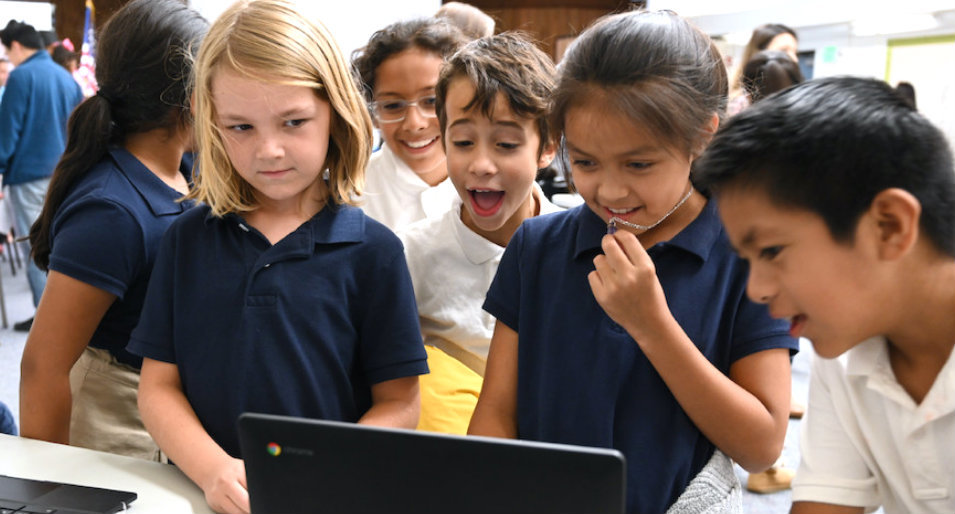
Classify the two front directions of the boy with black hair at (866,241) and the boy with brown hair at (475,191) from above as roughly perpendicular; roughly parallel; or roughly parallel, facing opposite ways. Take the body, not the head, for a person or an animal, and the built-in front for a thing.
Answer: roughly perpendicular

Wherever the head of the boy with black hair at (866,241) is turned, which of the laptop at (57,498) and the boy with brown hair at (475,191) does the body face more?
the laptop

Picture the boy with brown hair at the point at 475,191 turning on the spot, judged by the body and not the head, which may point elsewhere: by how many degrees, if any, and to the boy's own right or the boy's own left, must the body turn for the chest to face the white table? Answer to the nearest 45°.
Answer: approximately 45° to the boy's own right

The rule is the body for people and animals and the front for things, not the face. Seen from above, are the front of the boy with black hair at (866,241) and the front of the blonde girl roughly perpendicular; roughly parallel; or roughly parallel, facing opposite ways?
roughly perpendicular

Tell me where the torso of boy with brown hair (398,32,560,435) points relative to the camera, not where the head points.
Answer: toward the camera

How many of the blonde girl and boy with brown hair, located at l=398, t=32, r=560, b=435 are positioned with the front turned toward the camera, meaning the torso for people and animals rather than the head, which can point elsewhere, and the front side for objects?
2

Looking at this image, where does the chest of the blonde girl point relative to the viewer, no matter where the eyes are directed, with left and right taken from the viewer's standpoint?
facing the viewer

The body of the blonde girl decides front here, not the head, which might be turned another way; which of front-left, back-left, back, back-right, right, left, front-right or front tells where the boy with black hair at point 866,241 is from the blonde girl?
front-left

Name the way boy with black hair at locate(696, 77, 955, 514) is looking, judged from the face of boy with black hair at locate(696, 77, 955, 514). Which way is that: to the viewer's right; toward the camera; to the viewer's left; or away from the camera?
to the viewer's left

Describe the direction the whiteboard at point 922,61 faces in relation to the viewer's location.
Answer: facing the viewer and to the left of the viewer

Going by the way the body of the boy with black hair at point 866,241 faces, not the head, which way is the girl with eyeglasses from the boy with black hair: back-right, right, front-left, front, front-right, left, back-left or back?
right
